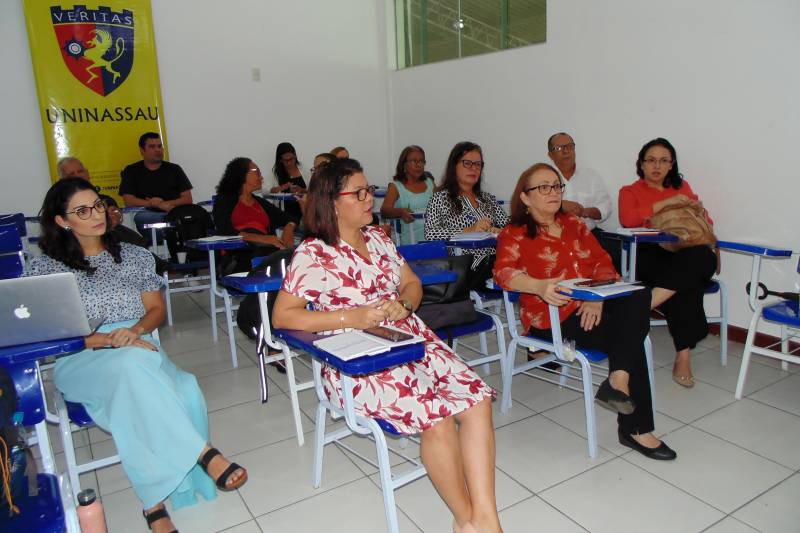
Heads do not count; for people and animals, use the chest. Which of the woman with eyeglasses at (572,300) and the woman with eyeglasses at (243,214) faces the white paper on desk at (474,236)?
the woman with eyeglasses at (243,214)

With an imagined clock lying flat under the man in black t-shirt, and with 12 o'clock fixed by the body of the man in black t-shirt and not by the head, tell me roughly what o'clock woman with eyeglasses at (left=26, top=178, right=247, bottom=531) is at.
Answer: The woman with eyeglasses is roughly at 12 o'clock from the man in black t-shirt.

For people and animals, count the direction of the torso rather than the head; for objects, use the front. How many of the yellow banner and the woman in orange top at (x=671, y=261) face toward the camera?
2

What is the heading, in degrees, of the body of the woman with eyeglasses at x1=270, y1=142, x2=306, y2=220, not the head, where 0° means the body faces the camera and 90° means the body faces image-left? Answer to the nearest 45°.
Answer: approximately 315°

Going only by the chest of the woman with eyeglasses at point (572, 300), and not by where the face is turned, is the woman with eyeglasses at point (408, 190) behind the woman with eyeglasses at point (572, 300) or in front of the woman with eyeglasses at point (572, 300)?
behind

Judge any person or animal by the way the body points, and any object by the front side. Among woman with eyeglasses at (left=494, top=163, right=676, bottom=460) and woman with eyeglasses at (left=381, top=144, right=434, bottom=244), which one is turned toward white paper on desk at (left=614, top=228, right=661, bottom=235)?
woman with eyeglasses at (left=381, top=144, right=434, bottom=244)

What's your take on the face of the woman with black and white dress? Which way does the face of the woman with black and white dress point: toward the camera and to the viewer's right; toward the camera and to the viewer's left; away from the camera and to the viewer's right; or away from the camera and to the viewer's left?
toward the camera and to the viewer's right

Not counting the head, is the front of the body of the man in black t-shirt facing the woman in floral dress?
yes

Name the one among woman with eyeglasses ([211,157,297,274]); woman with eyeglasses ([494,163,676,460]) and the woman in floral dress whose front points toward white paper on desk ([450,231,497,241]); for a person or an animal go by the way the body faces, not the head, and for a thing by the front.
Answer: woman with eyeglasses ([211,157,297,274])

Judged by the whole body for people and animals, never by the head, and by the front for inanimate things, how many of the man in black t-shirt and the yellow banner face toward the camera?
2

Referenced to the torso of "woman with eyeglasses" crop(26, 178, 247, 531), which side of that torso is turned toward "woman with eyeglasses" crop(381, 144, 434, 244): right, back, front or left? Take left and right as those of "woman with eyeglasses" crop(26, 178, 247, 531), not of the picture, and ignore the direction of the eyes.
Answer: left
